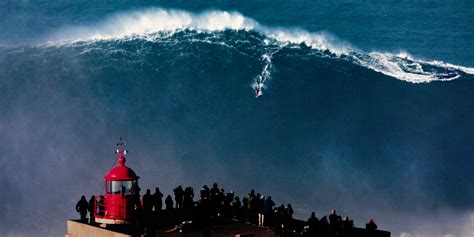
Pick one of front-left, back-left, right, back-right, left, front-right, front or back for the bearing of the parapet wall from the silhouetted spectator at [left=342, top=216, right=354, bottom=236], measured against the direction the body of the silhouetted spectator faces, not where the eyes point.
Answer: left

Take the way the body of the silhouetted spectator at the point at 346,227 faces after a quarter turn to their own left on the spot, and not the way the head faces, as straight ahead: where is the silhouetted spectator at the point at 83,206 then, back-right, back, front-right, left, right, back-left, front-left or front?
front

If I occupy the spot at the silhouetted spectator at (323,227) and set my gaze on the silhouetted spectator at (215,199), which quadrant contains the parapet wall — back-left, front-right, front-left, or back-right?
front-left

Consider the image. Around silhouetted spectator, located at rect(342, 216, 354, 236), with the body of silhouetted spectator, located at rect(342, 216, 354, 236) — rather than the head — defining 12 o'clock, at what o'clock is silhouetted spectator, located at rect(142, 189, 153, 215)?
silhouetted spectator, located at rect(142, 189, 153, 215) is roughly at 9 o'clock from silhouetted spectator, located at rect(342, 216, 354, 236).

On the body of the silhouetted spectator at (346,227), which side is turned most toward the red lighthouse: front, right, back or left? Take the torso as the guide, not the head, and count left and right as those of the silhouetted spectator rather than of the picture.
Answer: left

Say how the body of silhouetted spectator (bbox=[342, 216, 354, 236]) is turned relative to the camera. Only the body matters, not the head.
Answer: away from the camera

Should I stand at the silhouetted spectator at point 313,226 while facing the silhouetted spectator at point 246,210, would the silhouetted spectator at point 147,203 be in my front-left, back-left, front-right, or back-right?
front-left

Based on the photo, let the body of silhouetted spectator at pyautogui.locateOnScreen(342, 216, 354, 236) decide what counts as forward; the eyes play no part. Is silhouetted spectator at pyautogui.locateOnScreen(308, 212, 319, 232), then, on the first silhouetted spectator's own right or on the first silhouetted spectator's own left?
on the first silhouetted spectator's own left
